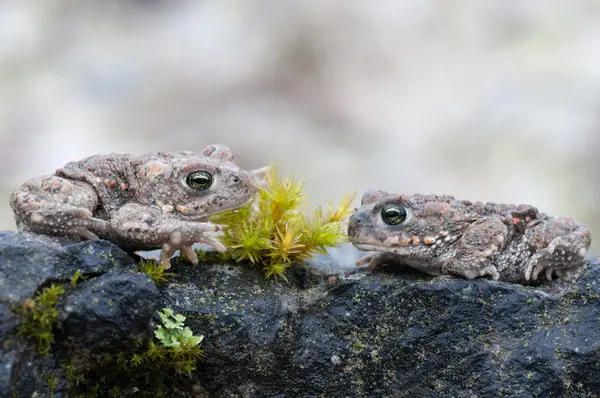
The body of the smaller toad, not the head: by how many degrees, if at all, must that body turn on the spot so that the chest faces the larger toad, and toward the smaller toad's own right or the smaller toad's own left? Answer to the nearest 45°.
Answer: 0° — it already faces it

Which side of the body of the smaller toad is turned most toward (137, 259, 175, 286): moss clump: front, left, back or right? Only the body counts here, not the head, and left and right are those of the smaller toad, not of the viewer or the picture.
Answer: front

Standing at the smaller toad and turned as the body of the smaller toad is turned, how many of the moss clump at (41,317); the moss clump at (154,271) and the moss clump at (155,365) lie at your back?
0

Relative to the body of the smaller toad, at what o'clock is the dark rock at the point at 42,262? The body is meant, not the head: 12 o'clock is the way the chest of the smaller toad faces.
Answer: The dark rock is roughly at 11 o'clock from the smaller toad.

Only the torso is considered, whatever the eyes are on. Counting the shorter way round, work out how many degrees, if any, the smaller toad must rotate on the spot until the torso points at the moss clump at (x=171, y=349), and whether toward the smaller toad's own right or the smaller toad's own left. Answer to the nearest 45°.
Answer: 0° — it already faces it

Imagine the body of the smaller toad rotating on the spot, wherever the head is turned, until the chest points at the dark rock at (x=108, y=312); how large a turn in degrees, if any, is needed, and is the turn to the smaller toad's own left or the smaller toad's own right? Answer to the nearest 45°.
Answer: approximately 45° to the smaller toad's own left

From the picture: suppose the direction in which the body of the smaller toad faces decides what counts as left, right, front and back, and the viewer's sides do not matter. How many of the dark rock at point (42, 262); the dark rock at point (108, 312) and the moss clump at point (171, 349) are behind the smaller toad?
0

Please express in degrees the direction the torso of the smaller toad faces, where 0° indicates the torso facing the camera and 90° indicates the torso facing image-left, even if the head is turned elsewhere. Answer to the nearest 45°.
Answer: approximately 90°

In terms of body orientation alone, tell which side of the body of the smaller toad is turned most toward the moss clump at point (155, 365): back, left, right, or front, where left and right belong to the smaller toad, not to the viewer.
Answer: front

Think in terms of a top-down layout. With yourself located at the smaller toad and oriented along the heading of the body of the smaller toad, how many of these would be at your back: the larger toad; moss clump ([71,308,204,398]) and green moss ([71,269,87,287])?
0

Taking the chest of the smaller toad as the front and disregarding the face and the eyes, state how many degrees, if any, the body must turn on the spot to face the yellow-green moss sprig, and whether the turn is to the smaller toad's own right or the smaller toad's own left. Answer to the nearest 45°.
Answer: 0° — it already faces it

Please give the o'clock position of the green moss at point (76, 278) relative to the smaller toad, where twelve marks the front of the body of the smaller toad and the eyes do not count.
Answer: The green moss is roughly at 11 o'clock from the smaller toad.
